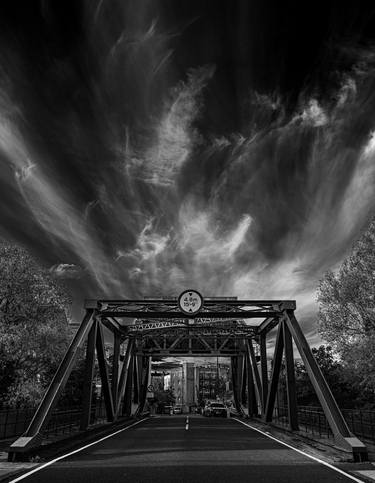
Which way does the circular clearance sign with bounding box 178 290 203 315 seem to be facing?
toward the camera

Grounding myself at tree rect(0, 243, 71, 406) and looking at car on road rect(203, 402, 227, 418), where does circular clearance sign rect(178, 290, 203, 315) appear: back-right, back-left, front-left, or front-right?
front-right

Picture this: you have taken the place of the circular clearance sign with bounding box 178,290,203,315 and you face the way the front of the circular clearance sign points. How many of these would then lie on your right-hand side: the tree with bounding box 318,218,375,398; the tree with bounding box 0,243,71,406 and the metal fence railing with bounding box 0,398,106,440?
2

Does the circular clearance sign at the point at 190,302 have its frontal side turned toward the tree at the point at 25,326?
no

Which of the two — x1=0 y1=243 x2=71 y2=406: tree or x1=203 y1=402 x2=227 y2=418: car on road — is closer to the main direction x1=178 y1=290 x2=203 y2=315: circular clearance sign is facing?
the tree

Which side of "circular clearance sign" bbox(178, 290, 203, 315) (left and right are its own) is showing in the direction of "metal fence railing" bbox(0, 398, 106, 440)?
right

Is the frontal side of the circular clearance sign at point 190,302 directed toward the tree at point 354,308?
no

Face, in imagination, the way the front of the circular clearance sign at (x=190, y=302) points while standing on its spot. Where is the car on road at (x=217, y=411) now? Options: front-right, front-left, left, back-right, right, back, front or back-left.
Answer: back
